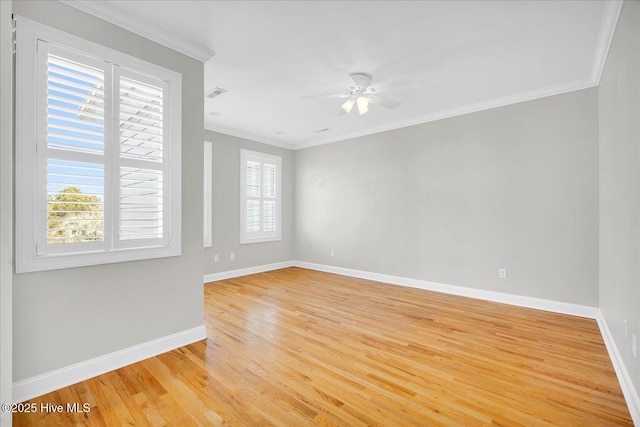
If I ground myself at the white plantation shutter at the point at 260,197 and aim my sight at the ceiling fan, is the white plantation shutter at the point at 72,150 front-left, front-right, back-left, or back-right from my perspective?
front-right

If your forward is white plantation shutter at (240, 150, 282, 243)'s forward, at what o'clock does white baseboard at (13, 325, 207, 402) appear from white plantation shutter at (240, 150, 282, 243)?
The white baseboard is roughly at 2 o'clock from the white plantation shutter.

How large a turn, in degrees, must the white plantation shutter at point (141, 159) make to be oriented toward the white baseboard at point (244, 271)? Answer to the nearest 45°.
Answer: approximately 90° to its left

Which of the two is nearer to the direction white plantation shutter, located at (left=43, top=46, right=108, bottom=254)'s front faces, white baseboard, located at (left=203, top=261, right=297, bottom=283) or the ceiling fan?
the ceiling fan

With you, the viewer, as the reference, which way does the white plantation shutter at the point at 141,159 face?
facing the viewer and to the right of the viewer

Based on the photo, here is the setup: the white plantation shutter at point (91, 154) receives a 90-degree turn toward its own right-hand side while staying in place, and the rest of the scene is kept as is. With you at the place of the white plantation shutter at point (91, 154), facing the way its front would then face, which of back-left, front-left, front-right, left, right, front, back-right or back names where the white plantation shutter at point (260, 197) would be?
back

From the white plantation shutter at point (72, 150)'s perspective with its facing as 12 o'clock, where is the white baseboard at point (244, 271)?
The white baseboard is roughly at 9 o'clock from the white plantation shutter.

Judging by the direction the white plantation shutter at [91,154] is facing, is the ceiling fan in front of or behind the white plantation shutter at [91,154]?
in front

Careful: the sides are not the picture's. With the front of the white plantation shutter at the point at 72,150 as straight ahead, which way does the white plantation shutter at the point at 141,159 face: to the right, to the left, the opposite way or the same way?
the same way

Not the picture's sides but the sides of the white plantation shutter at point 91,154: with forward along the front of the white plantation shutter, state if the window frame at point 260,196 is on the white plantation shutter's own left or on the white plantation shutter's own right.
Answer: on the white plantation shutter's own left

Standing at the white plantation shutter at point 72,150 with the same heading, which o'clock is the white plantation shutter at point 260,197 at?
the white plantation shutter at point 260,197 is roughly at 9 o'clock from the white plantation shutter at point 72,150.
